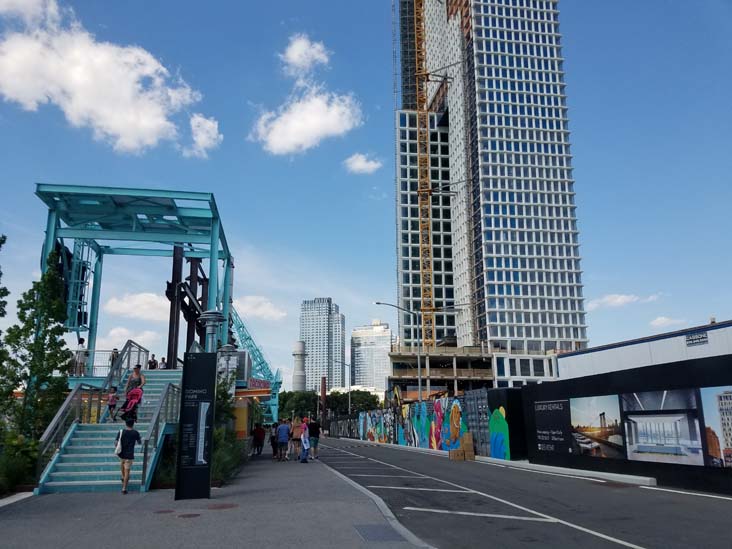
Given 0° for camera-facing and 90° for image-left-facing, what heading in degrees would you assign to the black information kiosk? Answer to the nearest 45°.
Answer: approximately 0°

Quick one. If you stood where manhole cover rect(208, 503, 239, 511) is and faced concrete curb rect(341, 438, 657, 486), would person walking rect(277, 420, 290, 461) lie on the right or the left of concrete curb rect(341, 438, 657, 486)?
left

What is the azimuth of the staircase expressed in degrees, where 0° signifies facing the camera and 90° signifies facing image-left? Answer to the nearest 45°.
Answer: approximately 0°

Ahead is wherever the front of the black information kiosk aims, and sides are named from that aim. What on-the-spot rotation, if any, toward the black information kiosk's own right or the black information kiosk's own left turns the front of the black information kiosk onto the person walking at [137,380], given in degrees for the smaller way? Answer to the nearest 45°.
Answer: approximately 180°

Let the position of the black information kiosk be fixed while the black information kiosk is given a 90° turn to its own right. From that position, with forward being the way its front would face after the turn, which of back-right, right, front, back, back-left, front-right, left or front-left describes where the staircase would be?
front-right
